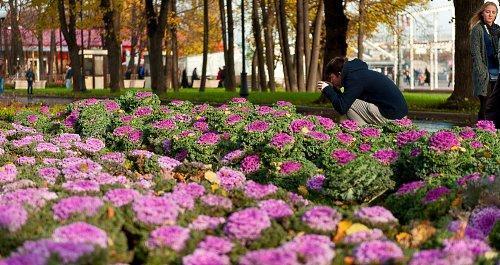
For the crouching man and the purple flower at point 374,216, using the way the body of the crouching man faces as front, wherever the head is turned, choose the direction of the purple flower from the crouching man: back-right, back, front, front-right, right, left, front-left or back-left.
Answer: left

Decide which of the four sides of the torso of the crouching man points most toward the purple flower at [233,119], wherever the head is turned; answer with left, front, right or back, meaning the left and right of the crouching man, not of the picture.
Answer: front

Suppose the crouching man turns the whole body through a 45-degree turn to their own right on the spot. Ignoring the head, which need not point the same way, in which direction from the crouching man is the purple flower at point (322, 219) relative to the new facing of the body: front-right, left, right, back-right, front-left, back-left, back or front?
back-left

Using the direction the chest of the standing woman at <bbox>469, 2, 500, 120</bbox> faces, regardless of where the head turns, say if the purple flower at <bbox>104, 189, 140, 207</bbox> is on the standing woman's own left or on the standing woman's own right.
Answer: on the standing woman's own right

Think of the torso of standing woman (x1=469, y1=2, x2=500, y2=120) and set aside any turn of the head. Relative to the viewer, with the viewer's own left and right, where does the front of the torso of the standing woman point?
facing the viewer and to the right of the viewer

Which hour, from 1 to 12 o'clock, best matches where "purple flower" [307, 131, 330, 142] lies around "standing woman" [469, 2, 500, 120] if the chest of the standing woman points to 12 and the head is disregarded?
The purple flower is roughly at 2 o'clock from the standing woman.

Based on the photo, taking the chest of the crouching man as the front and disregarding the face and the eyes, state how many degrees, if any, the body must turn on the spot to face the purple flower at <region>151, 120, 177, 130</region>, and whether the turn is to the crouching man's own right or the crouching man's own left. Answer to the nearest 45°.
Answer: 0° — they already face it

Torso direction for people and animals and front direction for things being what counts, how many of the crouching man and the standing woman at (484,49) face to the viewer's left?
1

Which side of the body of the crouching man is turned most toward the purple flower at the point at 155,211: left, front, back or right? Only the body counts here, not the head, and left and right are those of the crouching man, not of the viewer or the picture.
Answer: left

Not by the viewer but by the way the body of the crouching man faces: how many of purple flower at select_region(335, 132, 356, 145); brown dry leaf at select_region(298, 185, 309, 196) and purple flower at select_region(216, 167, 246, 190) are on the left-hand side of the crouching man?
3

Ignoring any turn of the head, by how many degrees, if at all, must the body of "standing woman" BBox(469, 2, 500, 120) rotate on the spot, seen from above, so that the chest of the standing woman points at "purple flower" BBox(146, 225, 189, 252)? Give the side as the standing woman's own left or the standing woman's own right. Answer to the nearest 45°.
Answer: approximately 45° to the standing woman's own right

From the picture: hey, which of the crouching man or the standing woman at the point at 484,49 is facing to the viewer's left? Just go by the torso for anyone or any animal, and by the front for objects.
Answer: the crouching man

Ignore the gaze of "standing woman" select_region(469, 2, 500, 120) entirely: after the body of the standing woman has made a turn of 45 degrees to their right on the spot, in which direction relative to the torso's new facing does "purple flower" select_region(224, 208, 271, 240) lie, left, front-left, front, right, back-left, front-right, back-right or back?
front

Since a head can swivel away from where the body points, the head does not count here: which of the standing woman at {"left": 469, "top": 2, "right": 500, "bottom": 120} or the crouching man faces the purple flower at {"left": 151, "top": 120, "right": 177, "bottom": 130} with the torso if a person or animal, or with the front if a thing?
the crouching man

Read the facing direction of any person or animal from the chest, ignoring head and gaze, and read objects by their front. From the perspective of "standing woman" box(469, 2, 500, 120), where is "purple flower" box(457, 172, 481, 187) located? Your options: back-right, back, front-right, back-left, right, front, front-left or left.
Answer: front-right

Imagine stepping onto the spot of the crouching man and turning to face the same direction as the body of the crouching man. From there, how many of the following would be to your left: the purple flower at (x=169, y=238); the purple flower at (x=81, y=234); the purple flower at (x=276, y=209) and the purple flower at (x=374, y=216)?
4

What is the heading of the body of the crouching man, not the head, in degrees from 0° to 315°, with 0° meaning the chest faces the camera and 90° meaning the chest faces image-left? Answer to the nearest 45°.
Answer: approximately 90°

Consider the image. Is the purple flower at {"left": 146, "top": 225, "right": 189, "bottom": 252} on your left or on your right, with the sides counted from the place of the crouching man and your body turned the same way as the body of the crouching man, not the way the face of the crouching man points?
on your left
